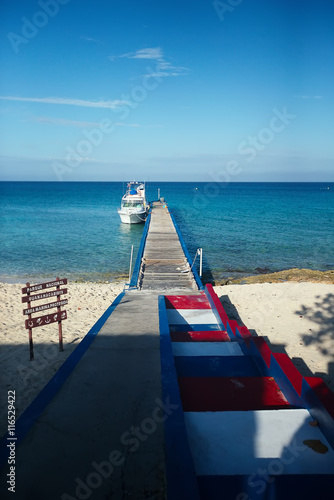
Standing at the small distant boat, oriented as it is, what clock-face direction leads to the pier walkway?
The pier walkway is roughly at 12 o'clock from the small distant boat.

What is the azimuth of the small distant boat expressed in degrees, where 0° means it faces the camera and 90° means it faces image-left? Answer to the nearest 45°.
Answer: approximately 0°

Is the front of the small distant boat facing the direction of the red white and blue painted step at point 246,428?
yes
